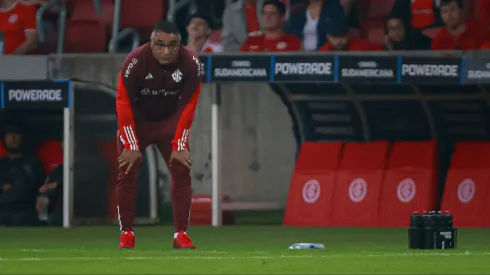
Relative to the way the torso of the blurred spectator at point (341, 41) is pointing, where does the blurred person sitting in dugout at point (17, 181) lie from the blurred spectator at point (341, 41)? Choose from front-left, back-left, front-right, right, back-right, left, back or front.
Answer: right

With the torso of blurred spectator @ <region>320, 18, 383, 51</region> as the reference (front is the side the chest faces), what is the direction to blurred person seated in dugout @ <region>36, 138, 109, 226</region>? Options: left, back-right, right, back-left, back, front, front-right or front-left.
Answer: right

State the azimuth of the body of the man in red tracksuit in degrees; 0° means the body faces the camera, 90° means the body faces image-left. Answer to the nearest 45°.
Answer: approximately 0°

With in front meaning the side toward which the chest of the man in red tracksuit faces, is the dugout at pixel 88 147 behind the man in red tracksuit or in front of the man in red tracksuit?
behind

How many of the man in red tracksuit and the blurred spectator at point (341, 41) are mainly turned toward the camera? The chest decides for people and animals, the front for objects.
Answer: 2
